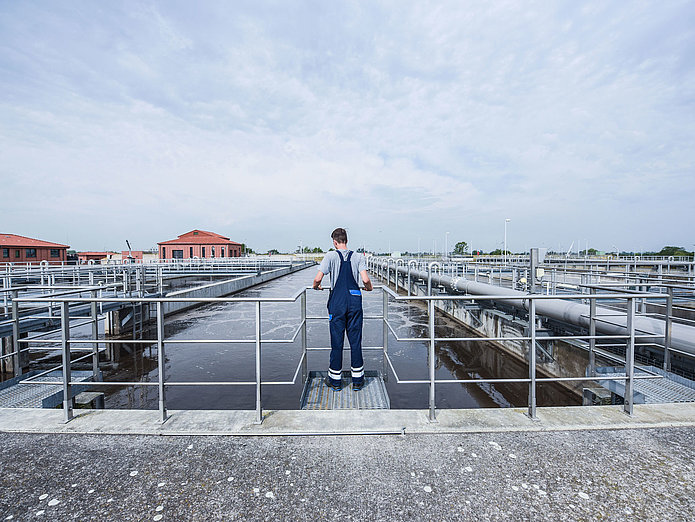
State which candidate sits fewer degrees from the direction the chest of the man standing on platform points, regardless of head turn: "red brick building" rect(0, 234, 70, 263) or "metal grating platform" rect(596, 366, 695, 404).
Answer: the red brick building

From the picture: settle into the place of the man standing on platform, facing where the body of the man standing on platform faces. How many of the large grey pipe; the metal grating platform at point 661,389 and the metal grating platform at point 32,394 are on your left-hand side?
1

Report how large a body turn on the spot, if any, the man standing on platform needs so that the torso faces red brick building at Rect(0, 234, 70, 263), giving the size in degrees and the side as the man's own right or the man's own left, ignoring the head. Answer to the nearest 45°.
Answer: approximately 45° to the man's own left

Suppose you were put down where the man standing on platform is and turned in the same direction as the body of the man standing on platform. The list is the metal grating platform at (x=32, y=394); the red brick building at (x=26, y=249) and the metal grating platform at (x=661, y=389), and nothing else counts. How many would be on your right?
1

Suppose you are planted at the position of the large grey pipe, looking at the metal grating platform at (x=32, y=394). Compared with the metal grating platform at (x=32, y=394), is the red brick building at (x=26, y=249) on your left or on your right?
right

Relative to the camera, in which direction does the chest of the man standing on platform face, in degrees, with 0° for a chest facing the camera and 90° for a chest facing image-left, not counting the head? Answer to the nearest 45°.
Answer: approximately 180°

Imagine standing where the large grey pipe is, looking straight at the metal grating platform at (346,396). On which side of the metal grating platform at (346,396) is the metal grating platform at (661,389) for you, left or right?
left

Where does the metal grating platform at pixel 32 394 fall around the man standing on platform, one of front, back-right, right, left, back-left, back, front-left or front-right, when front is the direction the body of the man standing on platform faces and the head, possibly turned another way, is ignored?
left

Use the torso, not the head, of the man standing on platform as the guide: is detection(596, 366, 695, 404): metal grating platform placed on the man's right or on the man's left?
on the man's right
